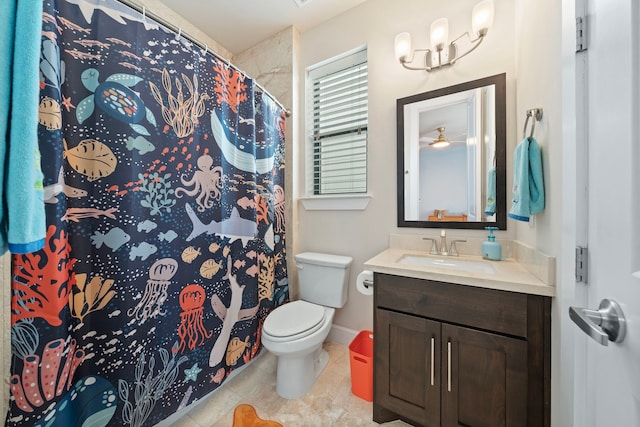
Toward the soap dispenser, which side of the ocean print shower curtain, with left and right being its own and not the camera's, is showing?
front

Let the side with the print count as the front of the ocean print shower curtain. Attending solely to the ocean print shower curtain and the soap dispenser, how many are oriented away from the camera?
0

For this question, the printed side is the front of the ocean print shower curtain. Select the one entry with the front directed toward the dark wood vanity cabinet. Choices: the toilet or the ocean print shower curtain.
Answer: the ocean print shower curtain

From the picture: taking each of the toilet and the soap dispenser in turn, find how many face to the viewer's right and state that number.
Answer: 0

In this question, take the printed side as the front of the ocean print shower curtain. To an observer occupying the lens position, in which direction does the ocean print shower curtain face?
facing the viewer and to the right of the viewer

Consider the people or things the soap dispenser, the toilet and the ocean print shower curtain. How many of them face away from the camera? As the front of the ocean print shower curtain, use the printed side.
0

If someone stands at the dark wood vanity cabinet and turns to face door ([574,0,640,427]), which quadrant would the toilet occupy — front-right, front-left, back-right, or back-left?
back-right

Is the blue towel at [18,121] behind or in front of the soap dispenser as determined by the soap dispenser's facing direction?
in front

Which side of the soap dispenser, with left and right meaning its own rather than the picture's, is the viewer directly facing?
front

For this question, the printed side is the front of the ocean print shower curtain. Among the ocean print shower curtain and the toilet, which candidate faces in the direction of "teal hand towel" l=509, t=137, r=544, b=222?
the ocean print shower curtain

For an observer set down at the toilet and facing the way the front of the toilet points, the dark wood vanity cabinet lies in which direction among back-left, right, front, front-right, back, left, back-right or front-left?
left

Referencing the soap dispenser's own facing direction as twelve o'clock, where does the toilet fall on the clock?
The toilet is roughly at 2 o'clock from the soap dispenser.

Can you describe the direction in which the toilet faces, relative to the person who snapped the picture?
facing the viewer and to the left of the viewer

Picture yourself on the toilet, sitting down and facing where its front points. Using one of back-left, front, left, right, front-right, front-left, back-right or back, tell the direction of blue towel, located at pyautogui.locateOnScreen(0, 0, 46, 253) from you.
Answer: front

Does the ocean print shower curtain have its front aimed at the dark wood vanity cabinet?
yes

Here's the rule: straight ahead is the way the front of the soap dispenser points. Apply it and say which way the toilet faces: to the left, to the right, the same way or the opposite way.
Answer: the same way

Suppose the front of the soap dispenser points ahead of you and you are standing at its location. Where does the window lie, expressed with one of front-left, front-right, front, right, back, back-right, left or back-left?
right

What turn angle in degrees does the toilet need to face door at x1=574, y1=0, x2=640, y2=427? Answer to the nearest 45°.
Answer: approximately 90° to its left
